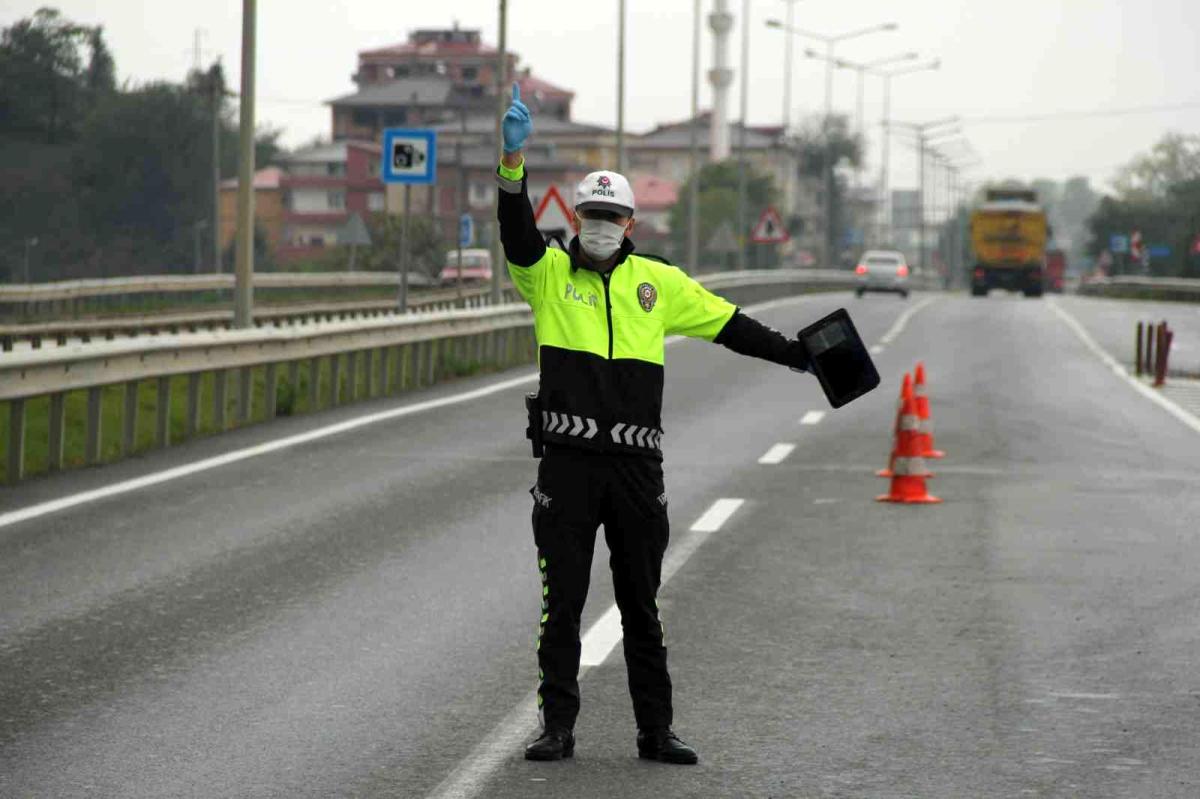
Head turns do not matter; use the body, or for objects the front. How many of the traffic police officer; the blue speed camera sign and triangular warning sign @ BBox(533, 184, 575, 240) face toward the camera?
3

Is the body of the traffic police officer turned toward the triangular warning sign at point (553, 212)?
no

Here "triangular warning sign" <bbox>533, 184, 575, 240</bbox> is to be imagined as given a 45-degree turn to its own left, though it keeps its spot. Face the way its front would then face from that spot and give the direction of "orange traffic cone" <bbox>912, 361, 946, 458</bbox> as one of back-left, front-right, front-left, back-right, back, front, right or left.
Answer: front-right

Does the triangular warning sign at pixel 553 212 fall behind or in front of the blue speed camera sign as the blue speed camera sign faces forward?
behind

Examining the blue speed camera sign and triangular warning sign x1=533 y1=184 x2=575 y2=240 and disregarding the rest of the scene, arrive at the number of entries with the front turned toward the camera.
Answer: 2

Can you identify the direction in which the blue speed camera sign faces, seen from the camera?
facing the viewer

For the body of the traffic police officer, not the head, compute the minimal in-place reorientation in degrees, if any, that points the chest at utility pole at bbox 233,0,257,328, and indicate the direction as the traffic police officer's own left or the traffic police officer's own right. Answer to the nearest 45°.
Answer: approximately 180°

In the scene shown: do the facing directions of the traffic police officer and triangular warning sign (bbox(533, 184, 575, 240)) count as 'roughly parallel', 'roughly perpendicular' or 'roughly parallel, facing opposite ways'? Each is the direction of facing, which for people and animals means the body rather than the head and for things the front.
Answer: roughly parallel

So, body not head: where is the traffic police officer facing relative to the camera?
toward the camera

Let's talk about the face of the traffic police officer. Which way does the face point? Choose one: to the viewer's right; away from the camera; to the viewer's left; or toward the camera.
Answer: toward the camera

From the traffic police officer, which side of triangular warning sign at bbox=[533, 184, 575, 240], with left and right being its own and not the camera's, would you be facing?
front

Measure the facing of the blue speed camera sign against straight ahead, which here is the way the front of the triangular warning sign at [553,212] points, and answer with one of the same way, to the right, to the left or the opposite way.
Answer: the same way
